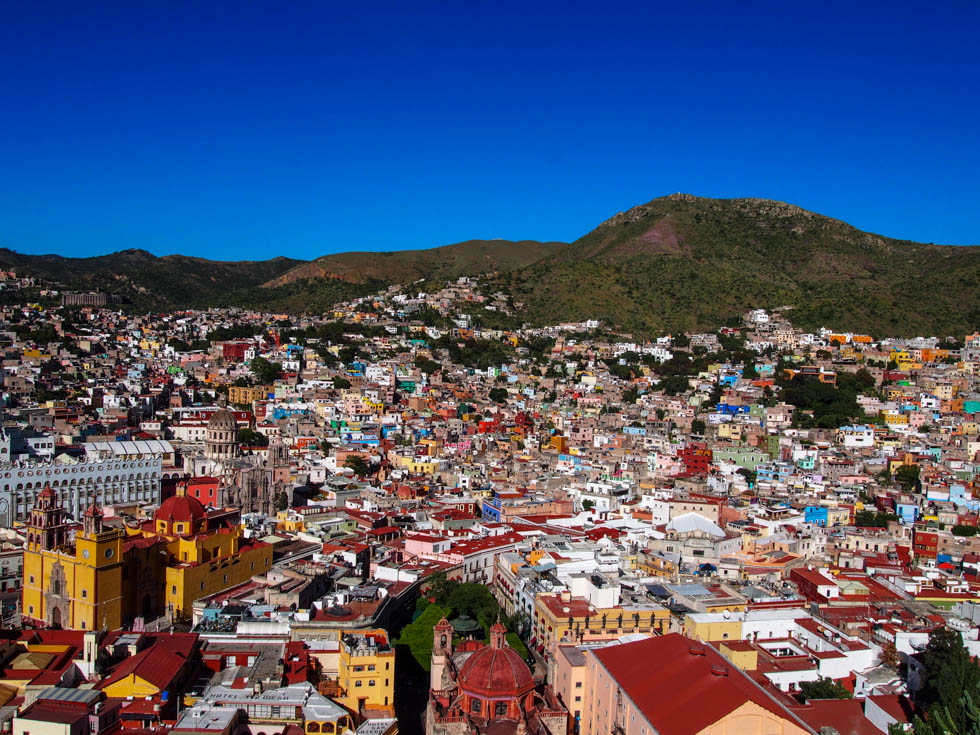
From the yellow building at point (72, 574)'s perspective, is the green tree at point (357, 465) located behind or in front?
behind

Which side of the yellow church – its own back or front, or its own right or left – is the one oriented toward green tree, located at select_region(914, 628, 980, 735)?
left

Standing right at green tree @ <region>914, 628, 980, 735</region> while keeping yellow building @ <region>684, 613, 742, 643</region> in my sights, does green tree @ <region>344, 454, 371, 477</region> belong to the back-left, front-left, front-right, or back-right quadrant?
front-right

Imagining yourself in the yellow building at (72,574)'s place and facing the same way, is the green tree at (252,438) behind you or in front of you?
behind

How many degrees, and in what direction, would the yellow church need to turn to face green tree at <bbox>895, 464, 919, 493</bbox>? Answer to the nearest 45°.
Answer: approximately 135° to its left

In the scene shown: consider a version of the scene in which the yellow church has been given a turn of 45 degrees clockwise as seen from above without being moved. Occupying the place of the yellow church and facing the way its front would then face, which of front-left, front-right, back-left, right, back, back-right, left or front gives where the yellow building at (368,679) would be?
back-left

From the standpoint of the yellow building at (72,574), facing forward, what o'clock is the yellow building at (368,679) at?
the yellow building at (368,679) is roughly at 9 o'clock from the yellow building at (72,574).

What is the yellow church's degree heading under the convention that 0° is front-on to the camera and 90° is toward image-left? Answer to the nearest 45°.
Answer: approximately 45°

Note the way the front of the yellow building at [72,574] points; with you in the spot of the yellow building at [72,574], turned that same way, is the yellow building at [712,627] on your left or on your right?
on your left

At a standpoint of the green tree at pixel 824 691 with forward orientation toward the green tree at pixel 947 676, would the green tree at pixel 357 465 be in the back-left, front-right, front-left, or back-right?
back-left

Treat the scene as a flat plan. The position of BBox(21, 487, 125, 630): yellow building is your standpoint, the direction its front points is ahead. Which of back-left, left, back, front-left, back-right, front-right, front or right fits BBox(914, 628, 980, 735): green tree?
left

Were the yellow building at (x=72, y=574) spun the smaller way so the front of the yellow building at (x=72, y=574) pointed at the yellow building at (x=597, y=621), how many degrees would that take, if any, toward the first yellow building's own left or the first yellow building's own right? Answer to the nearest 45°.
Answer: approximately 90° to the first yellow building's own left

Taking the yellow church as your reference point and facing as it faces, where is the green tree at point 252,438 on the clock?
The green tree is roughly at 5 o'clock from the yellow church.

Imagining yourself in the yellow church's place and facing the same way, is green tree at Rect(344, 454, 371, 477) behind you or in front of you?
behind
